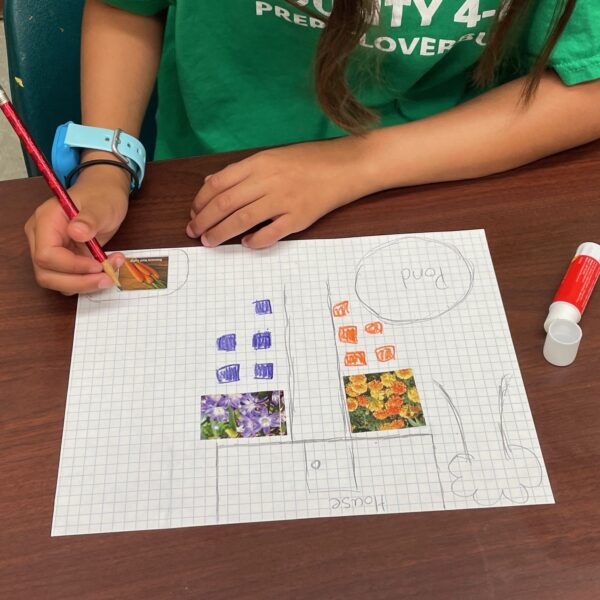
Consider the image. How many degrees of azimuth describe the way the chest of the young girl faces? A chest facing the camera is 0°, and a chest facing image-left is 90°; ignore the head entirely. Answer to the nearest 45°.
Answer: approximately 0°
